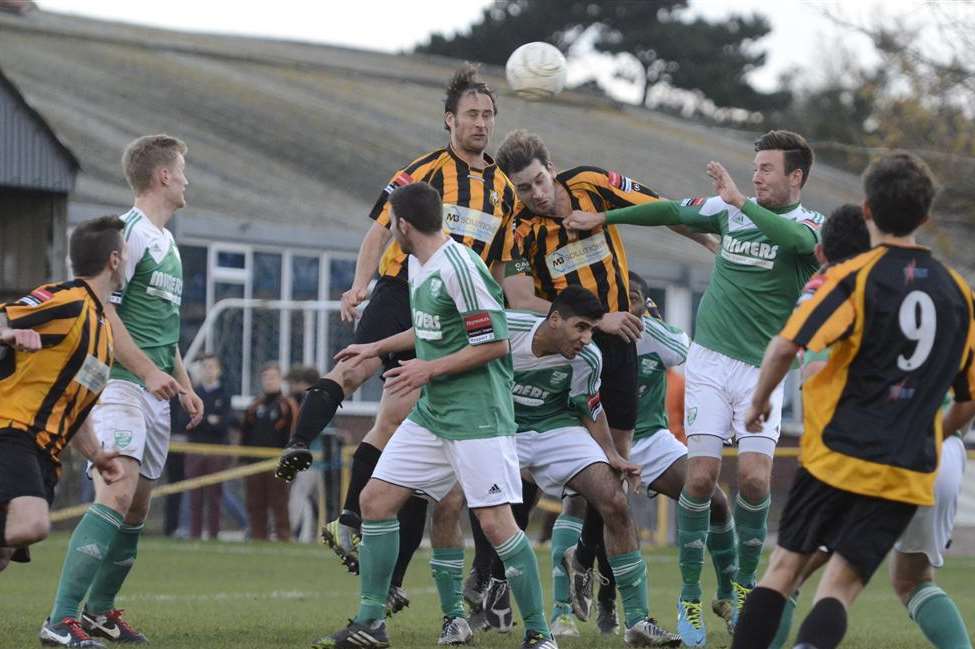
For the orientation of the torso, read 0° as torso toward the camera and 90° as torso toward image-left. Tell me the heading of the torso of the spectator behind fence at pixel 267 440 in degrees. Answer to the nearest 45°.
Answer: approximately 0°

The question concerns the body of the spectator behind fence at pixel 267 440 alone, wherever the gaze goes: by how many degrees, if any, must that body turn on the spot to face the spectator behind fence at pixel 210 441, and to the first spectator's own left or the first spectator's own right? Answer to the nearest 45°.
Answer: approximately 90° to the first spectator's own right
